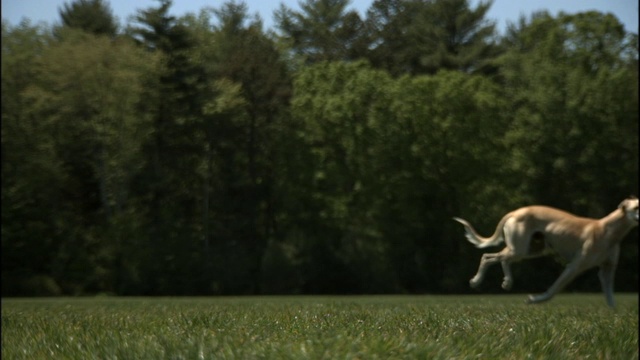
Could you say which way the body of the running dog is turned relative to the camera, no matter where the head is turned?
to the viewer's right
